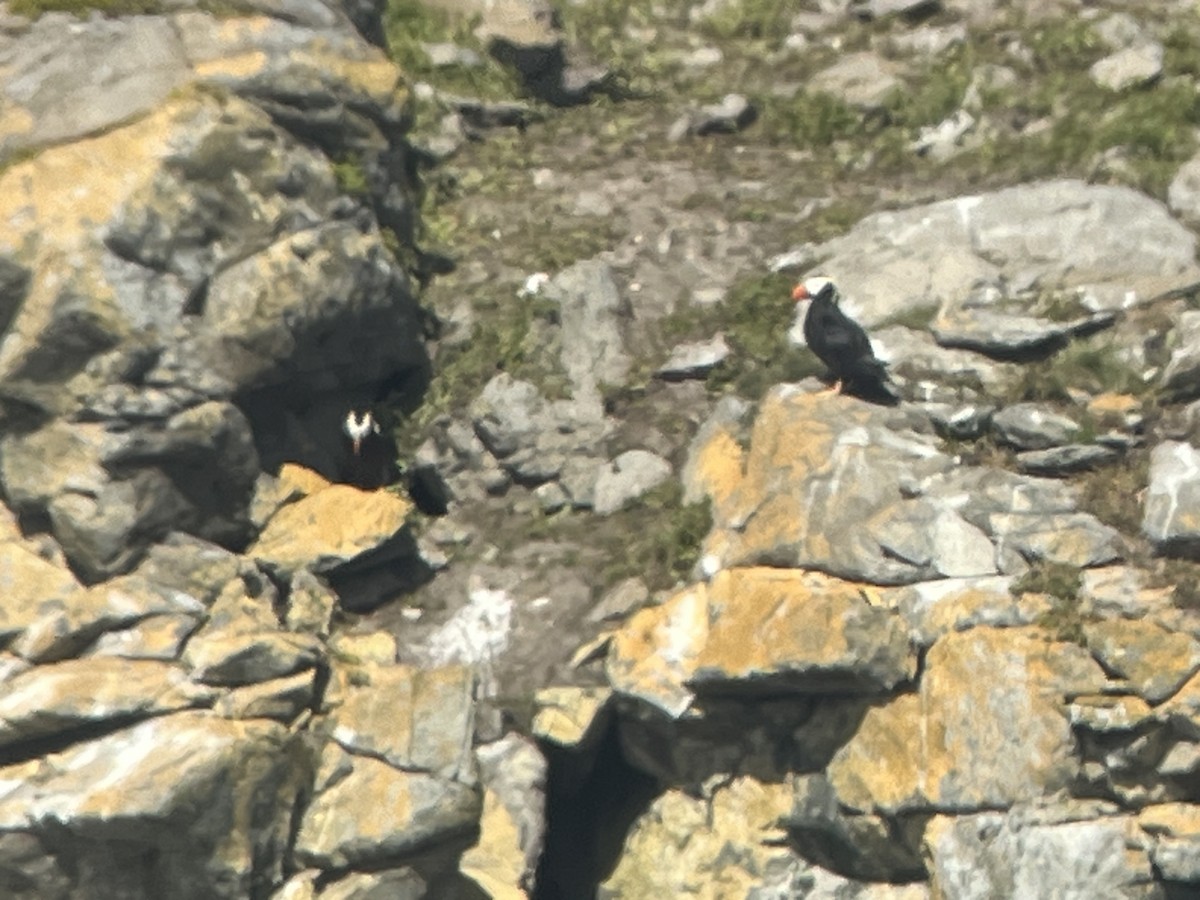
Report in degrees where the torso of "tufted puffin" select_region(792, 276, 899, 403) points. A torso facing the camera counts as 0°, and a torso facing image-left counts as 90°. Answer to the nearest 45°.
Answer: approximately 90°

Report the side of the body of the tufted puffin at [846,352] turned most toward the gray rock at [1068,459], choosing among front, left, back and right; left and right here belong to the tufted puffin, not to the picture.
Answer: back

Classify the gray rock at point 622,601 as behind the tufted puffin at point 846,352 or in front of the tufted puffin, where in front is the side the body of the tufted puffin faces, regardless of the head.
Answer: in front

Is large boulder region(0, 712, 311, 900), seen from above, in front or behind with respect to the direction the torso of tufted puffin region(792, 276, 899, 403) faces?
in front

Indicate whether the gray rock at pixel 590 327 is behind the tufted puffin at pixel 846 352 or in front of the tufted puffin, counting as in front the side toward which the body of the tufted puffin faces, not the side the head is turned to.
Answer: in front

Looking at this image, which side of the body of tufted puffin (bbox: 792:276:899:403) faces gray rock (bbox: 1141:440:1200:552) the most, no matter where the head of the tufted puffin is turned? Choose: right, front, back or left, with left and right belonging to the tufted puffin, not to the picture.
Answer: back
